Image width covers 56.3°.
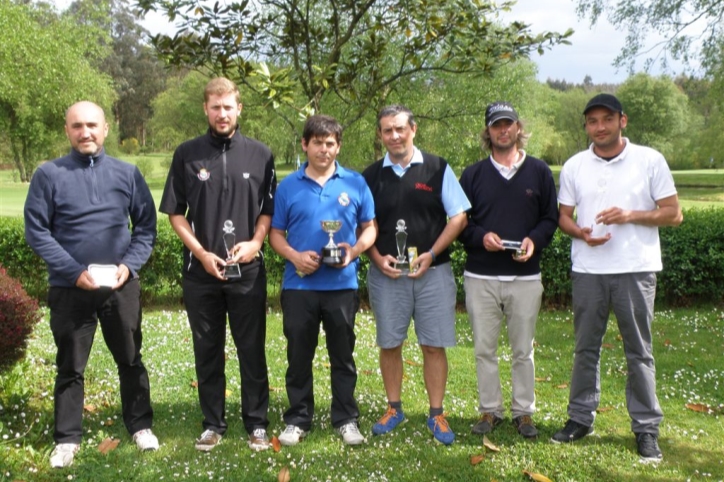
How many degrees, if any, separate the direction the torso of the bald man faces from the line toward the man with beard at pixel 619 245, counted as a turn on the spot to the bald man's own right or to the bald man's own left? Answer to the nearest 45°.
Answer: approximately 90° to the bald man's own left

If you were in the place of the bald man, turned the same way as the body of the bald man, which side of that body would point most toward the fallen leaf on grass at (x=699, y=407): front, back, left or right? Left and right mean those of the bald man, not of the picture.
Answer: left

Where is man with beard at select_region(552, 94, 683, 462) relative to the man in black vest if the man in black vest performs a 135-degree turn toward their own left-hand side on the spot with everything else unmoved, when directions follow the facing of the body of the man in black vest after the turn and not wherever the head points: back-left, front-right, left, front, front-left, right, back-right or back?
front-right

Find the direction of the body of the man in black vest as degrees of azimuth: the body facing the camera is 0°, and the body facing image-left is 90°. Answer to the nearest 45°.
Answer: approximately 0°

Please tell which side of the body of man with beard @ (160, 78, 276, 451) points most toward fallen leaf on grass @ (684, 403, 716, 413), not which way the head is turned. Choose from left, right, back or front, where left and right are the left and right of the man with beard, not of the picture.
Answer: left

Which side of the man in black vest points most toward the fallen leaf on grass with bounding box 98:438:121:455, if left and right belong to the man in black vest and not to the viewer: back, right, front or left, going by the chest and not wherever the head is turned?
right

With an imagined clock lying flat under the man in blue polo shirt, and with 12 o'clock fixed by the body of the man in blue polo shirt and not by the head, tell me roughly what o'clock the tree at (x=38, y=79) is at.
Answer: The tree is roughly at 5 o'clock from the man in blue polo shirt.

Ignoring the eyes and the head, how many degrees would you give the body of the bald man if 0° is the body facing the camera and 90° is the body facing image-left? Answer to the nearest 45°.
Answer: approximately 0°
